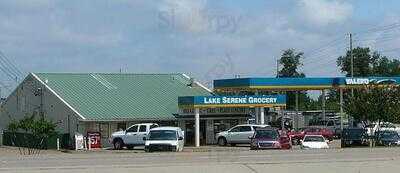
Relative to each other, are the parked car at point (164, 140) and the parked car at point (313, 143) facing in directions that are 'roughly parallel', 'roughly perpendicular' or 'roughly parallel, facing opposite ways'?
roughly parallel

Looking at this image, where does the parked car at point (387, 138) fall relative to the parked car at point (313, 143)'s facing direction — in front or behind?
behind

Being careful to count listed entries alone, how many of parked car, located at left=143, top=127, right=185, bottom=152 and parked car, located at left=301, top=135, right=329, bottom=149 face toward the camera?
2

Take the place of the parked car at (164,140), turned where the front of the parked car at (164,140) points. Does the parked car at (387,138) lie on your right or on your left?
on your left

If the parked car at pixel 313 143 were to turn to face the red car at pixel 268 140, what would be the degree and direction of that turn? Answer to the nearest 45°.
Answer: approximately 90° to its right

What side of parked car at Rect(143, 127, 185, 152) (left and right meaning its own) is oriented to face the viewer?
front

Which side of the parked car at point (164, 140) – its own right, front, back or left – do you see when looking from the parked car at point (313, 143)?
left

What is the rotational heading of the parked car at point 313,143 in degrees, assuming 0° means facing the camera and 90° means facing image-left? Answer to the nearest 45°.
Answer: approximately 0°

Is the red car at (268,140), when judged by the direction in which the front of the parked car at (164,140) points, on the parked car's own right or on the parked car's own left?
on the parked car's own left

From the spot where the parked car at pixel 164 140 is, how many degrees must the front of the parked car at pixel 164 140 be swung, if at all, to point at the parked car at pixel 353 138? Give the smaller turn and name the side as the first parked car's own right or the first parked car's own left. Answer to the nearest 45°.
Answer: approximately 135° to the first parked car's own left

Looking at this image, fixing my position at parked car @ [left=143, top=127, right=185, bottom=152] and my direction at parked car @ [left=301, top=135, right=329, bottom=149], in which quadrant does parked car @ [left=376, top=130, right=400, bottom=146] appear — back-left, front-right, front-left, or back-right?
front-left
